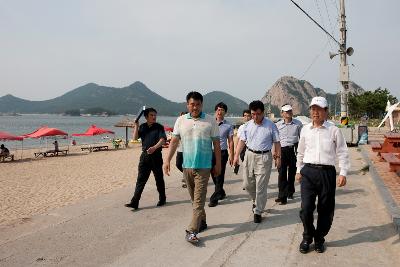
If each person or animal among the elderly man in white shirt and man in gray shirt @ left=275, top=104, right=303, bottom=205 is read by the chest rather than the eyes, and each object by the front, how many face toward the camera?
2

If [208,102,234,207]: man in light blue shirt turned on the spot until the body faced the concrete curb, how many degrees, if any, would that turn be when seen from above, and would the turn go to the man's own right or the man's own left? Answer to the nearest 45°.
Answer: approximately 135° to the man's own left

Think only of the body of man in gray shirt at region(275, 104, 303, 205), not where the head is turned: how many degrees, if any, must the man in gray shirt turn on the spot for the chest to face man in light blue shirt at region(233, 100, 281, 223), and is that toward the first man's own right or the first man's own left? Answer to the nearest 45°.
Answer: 0° — they already face them

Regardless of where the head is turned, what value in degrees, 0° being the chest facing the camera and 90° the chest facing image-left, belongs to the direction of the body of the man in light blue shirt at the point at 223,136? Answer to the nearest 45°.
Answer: approximately 45°

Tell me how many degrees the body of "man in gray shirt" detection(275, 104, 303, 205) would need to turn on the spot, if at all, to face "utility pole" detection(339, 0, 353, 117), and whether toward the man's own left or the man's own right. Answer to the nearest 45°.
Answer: approximately 180°

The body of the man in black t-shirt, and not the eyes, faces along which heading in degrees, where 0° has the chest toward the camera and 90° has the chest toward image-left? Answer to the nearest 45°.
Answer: approximately 45°

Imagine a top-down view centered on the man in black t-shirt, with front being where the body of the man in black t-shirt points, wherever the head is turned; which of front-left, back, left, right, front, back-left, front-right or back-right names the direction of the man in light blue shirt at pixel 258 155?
left

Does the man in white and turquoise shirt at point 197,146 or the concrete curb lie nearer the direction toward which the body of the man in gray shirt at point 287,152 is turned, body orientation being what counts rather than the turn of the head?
the man in white and turquoise shirt
